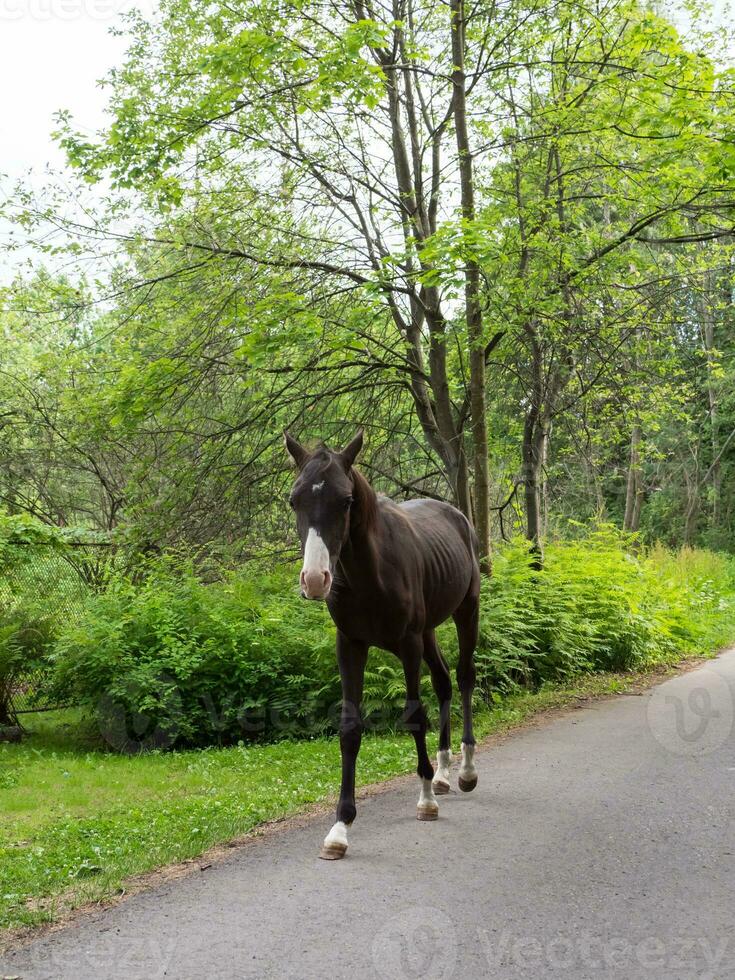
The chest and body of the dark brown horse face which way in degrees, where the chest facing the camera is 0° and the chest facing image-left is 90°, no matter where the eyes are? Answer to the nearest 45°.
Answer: approximately 45°

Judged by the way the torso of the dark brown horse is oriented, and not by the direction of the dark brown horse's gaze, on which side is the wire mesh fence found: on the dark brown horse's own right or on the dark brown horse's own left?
on the dark brown horse's own right

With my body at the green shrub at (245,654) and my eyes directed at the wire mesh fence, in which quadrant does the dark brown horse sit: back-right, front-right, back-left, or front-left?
back-left
